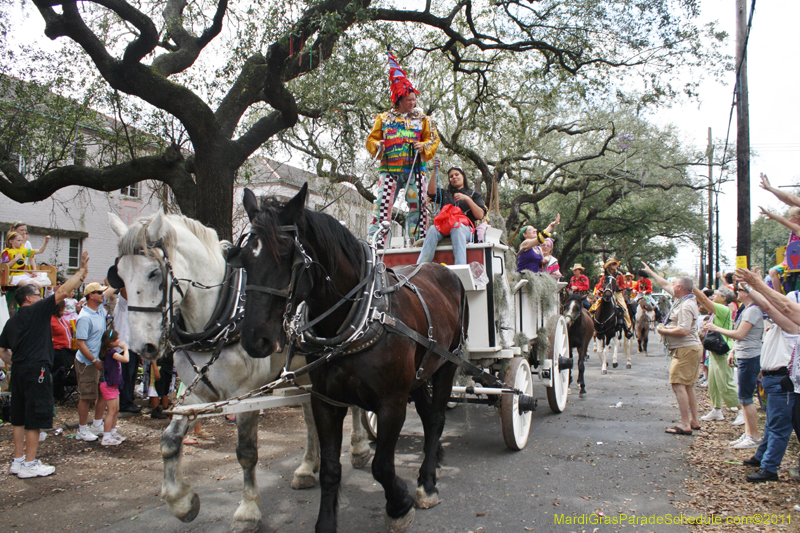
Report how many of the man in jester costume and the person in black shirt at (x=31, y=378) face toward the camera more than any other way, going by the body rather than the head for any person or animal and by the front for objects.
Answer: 1

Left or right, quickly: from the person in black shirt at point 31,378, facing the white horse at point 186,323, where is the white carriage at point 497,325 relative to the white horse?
left

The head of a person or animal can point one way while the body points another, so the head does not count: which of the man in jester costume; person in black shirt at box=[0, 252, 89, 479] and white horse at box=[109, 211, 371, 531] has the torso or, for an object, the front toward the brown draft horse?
the man in jester costume

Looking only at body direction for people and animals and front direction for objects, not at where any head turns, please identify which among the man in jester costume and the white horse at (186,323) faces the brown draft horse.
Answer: the man in jester costume

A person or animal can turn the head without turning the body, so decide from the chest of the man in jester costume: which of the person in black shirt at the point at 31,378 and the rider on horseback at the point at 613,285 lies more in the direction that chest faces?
the person in black shirt

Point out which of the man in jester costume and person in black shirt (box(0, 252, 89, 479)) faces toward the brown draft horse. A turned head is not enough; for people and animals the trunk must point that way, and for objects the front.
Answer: the man in jester costume

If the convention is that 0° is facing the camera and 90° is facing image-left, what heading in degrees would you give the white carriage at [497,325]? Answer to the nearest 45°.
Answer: approximately 45°

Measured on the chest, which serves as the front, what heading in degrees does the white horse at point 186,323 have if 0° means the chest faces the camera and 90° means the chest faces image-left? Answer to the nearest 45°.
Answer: approximately 45°

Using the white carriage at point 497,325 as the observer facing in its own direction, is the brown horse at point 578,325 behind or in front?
behind
